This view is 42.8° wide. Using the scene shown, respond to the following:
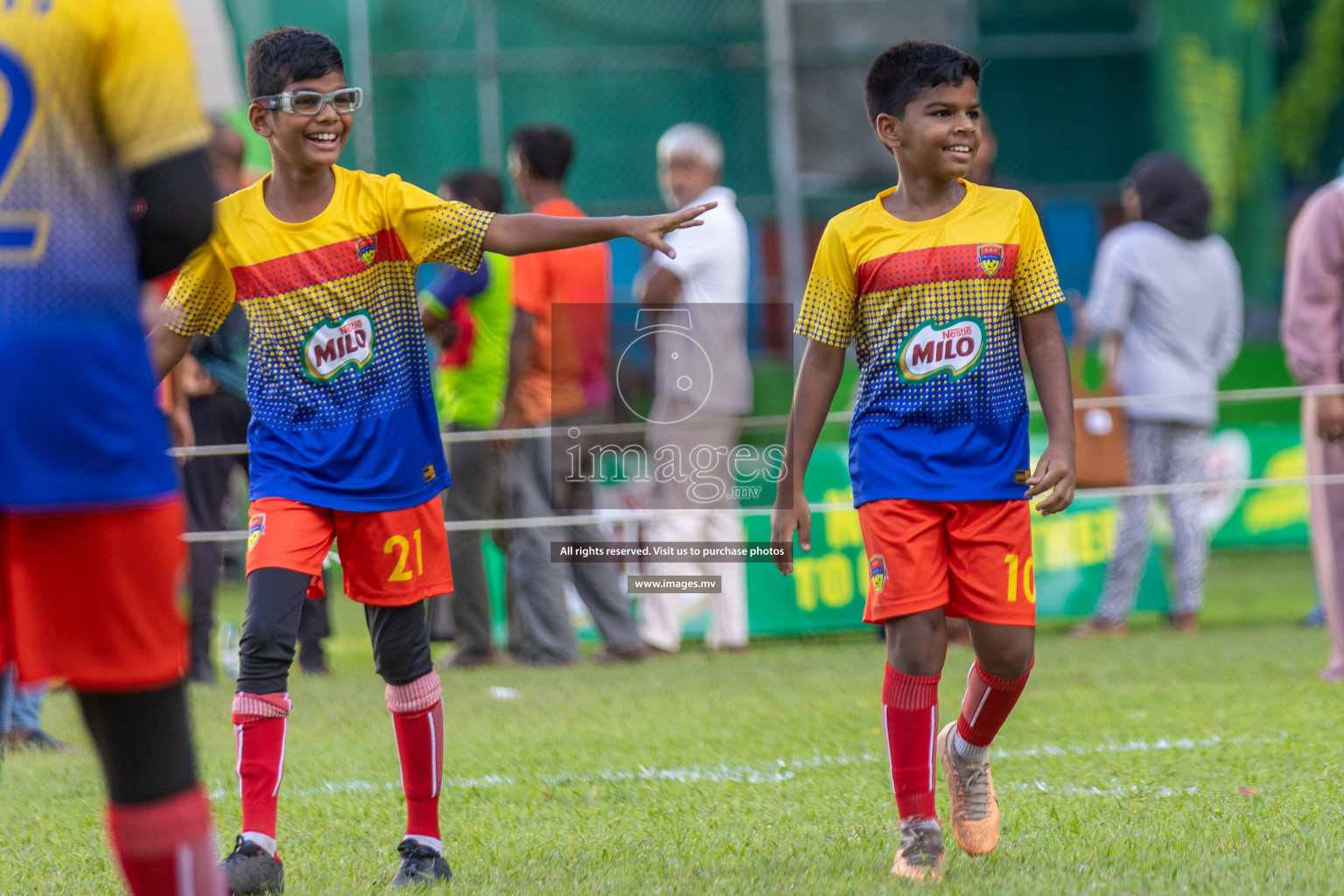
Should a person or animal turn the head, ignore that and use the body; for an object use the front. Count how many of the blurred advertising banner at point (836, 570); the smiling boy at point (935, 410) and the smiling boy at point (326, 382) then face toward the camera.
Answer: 3

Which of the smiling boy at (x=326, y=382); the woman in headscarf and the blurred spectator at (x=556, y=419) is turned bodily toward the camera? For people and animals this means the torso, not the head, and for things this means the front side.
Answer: the smiling boy

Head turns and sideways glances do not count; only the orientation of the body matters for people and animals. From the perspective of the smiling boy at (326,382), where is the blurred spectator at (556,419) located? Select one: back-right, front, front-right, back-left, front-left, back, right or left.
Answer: back

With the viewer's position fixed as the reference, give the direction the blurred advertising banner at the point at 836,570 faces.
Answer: facing the viewer

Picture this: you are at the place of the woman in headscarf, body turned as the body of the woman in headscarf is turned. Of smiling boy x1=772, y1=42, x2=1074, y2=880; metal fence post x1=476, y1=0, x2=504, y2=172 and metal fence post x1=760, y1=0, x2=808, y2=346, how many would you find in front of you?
2

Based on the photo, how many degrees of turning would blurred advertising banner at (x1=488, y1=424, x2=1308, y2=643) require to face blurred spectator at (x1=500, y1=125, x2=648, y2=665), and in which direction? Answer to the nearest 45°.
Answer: approximately 45° to its right

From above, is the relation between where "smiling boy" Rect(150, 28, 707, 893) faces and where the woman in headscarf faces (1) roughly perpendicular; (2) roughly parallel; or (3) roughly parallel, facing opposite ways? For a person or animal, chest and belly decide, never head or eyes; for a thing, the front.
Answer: roughly parallel, facing opposite ways

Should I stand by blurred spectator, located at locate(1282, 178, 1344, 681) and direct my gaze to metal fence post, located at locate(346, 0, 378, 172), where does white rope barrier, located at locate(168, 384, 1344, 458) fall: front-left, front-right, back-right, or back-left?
front-left

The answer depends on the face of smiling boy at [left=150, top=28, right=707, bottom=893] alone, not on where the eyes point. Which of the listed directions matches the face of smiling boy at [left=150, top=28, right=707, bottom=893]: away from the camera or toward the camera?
toward the camera

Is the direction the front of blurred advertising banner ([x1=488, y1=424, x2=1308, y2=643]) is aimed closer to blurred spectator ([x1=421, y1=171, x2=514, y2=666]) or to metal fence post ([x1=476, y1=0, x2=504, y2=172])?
the blurred spectator

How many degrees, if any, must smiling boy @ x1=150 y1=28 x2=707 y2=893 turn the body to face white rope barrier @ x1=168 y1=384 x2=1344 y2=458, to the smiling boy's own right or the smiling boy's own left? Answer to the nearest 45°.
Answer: approximately 180°

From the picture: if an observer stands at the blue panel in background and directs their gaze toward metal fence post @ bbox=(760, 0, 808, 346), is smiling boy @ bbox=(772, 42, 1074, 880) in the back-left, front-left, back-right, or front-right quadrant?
front-left

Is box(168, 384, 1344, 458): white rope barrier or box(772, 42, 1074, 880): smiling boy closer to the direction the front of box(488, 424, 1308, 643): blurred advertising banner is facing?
the smiling boy

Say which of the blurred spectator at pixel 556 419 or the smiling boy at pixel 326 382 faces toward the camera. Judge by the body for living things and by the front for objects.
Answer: the smiling boy

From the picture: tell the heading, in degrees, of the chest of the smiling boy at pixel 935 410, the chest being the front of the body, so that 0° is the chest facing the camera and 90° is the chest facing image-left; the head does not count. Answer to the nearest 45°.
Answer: approximately 0°

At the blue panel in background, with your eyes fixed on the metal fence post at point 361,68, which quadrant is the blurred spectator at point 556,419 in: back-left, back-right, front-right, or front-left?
front-left

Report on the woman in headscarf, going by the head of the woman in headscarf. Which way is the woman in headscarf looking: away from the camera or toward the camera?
away from the camera

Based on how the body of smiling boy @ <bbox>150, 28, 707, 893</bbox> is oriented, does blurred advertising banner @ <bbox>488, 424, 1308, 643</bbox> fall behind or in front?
behind
